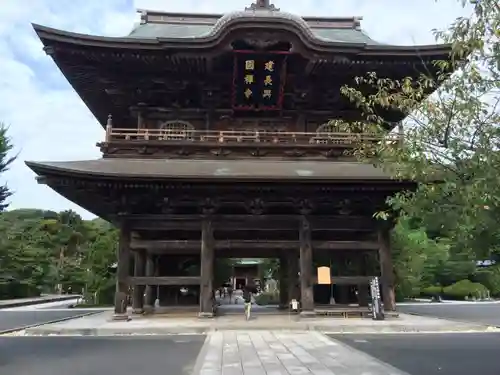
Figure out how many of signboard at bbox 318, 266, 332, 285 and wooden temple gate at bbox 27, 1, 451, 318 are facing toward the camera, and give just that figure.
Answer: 2

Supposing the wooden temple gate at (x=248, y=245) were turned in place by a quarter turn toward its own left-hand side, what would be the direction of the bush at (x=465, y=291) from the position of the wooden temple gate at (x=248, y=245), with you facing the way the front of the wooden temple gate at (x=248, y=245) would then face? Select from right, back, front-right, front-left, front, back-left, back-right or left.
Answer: front-left

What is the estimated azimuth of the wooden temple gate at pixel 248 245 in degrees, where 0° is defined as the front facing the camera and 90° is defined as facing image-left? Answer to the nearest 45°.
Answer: approximately 0°

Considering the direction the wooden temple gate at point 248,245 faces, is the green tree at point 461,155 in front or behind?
in front

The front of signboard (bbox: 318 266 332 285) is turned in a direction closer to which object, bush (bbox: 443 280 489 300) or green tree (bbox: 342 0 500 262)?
the green tree

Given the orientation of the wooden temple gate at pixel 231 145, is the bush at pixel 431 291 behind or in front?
behind

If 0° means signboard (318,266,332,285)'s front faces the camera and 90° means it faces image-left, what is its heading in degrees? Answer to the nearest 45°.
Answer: approximately 0°
